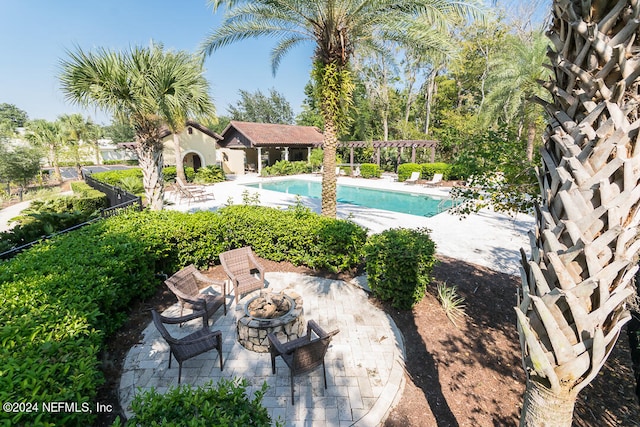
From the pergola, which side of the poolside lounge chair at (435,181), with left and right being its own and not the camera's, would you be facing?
right

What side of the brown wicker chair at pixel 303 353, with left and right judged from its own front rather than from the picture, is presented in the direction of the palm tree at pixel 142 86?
front

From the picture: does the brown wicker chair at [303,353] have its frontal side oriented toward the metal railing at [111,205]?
yes

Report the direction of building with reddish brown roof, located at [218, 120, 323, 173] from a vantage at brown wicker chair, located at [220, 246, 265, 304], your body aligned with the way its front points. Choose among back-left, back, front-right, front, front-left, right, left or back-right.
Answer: back-left

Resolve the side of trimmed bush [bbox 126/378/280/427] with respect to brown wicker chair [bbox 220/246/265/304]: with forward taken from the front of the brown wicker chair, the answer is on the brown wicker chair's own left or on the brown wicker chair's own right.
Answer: on the brown wicker chair's own right

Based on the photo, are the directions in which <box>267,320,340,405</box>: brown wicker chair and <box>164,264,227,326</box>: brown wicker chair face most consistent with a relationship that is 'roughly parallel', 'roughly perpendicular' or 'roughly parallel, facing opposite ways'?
roughly parallel, facing opposite ways

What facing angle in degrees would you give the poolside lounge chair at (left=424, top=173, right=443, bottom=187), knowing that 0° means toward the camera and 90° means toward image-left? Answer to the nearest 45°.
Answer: approximately 45°

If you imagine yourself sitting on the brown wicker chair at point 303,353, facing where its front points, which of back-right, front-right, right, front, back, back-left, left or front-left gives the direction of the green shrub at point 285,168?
front-right

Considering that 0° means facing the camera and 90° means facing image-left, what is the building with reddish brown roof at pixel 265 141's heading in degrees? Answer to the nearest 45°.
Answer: approximately 315°

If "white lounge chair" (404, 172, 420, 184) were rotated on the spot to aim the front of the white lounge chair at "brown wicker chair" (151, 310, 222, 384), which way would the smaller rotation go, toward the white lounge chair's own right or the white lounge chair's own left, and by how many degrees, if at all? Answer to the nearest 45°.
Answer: approximately 45° to the white lounge chair's own left

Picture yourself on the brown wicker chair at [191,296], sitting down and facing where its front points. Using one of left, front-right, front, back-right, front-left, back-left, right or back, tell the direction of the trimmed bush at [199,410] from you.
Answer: front-right

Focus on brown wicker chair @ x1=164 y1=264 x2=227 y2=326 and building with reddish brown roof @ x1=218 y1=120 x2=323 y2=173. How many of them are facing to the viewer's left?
0

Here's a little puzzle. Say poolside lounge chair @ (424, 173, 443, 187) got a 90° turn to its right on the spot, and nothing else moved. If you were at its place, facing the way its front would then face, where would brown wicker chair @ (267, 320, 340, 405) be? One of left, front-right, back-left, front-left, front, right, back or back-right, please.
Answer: back-left

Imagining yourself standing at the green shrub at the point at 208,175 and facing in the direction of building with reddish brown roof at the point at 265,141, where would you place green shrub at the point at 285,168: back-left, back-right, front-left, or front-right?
front-right

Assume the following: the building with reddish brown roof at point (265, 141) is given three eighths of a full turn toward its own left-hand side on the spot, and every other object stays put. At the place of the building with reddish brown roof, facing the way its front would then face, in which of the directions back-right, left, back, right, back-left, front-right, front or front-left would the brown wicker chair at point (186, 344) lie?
back

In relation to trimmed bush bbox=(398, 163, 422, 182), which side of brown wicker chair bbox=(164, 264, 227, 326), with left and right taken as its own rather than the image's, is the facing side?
left

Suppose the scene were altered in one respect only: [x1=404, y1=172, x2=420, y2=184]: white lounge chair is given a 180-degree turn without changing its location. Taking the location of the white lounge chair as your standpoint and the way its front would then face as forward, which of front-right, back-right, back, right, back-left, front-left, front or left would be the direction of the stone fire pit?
back-right

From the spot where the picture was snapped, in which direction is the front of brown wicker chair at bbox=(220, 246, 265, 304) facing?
facing the viewer and to the right of the viewer

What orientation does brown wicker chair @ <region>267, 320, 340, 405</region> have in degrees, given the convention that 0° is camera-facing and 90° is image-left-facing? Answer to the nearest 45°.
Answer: approximately 135°
